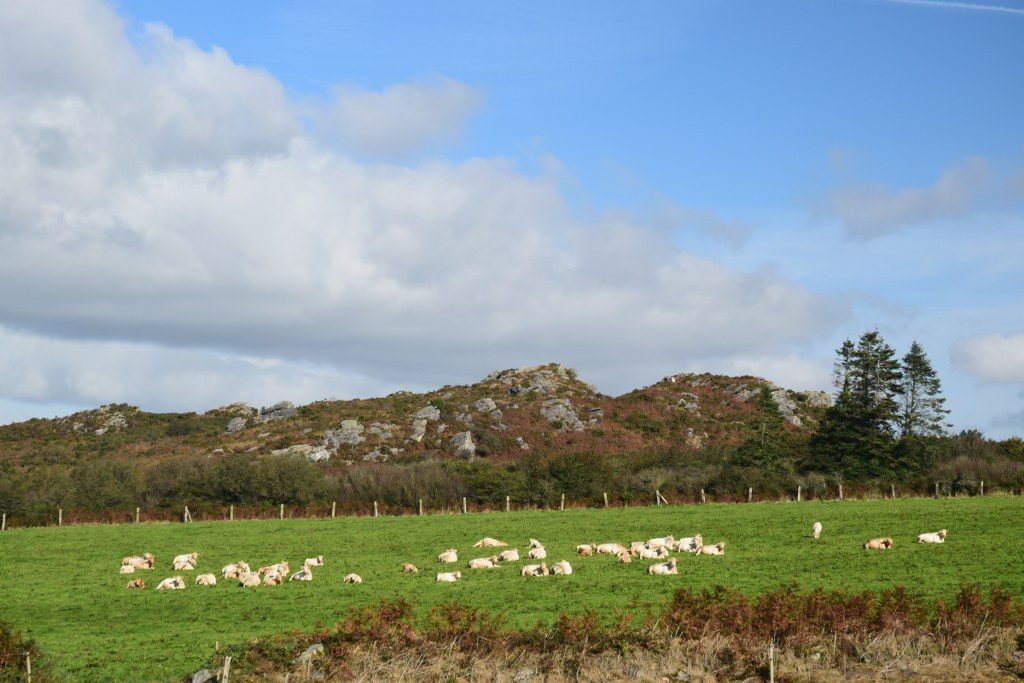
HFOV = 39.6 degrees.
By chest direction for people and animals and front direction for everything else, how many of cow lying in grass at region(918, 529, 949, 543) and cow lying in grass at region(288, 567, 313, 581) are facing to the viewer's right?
2

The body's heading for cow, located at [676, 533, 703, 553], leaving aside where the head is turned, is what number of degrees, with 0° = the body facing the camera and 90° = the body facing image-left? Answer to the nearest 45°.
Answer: approximately 270°

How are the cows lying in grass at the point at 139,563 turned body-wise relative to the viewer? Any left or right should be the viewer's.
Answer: facing to the right of the viewer

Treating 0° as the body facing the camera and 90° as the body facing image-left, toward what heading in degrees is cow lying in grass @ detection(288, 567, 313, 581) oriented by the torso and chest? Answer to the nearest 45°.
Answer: approximately 270°

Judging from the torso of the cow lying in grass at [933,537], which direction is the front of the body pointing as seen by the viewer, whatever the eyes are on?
to the viewer's right
